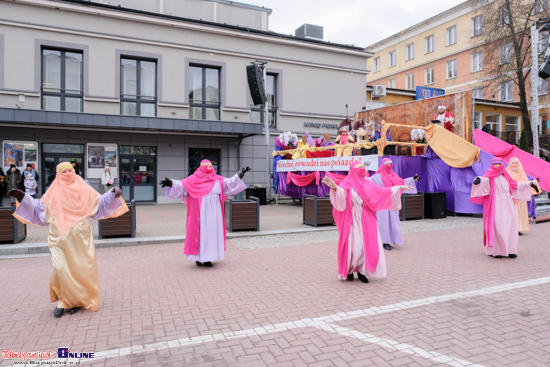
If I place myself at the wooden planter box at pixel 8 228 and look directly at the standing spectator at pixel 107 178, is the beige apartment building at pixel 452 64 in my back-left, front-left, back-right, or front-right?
front-right

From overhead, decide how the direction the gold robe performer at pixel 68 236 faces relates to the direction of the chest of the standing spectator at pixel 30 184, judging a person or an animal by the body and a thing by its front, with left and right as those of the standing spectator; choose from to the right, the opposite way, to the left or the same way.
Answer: the same way

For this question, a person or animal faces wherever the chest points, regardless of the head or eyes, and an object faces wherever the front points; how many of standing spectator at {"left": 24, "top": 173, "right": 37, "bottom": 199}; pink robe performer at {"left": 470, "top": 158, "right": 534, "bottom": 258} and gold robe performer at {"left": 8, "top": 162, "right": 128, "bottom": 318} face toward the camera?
3

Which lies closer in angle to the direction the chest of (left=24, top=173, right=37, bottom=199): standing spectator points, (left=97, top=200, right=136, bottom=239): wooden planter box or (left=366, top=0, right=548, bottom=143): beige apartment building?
the wooden planter box

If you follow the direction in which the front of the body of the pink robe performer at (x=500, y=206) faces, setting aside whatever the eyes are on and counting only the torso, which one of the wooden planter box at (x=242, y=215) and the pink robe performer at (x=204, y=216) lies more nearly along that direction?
the pink robe performer

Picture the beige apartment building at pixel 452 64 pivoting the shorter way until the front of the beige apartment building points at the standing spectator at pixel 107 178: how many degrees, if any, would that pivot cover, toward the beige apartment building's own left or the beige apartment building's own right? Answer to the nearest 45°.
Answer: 0° — it already faces them

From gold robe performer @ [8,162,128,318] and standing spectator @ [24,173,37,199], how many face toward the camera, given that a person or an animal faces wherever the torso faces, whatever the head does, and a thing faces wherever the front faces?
2

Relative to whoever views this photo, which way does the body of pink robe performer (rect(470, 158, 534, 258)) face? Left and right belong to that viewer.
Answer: facing the viewer

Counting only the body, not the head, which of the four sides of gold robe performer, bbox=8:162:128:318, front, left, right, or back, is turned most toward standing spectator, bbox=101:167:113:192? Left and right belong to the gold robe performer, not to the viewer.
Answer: back

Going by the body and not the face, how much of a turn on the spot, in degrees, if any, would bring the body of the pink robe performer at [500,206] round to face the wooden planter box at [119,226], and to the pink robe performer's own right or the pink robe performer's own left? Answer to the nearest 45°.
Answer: approximately 90° to the pink robe performer's own right

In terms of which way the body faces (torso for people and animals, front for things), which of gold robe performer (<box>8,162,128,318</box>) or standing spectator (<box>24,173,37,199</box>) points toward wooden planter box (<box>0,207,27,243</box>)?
the standing spectator

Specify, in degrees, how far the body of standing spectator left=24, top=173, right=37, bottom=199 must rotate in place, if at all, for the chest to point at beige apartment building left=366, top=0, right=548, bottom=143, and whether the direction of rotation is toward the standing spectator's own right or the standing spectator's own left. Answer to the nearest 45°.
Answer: approximately 90° to the standing spectator's own left

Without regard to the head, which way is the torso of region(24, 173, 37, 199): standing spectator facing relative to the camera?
toward the camera

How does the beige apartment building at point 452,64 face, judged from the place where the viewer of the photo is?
facing the viewer and to the left of the viewer

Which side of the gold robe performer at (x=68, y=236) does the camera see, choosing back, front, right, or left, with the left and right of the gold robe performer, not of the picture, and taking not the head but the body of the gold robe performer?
front

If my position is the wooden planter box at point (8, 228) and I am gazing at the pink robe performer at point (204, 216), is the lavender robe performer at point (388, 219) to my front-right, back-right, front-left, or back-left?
front-left
